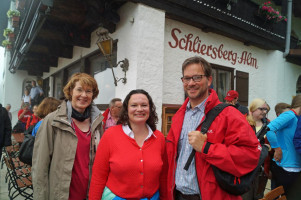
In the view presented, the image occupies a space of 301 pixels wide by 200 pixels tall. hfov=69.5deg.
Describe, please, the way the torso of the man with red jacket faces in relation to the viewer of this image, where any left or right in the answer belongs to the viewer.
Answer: facing the viewer and to the left of the viewer

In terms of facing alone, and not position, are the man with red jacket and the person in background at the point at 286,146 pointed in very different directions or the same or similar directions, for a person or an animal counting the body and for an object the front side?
very different directions

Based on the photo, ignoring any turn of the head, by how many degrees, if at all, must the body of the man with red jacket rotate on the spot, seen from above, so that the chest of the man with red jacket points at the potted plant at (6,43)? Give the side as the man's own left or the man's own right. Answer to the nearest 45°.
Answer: approximately 90° to the man's own right

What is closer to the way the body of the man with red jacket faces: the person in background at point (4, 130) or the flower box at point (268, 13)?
the person in background

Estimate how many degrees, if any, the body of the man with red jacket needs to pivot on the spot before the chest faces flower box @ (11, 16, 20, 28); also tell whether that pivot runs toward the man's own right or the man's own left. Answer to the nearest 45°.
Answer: approximately 90° to the man's own right
